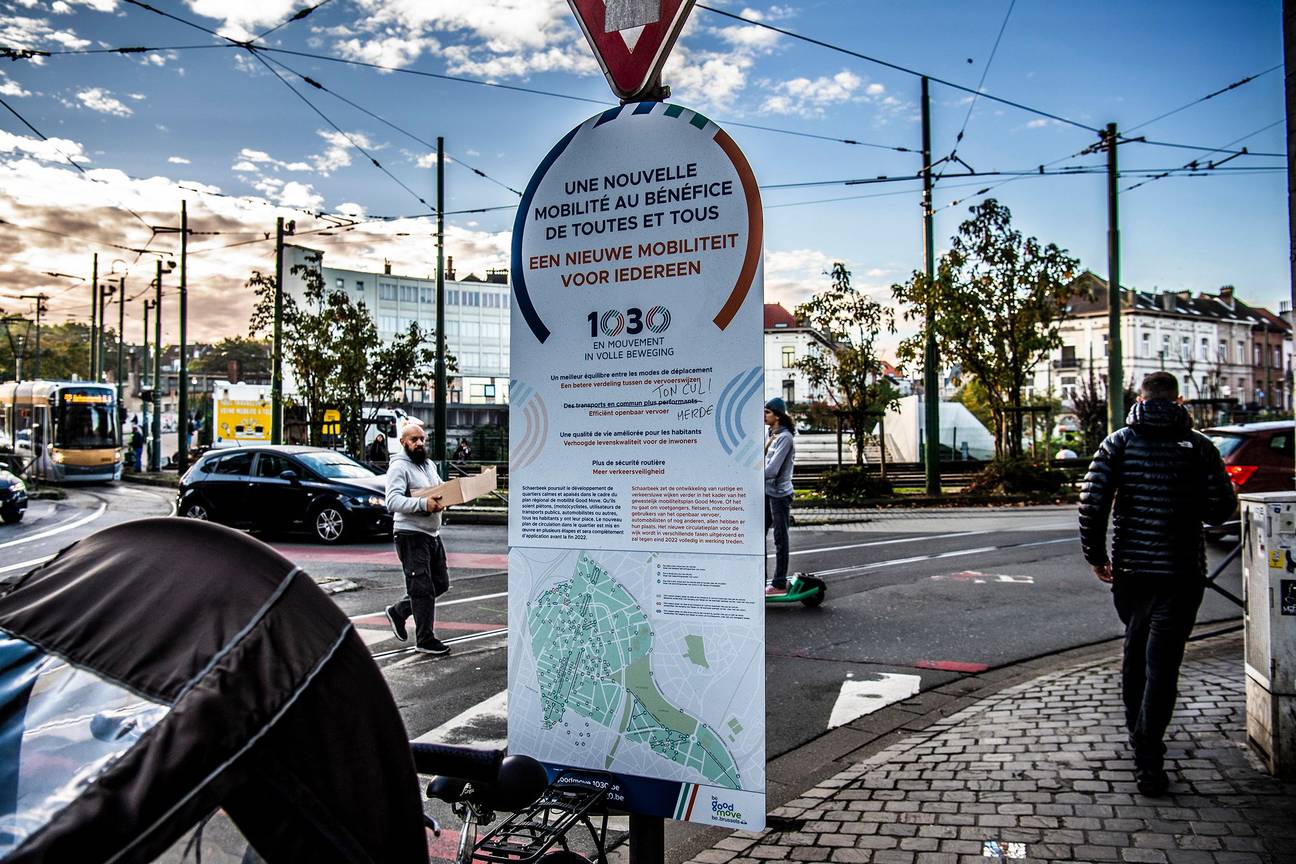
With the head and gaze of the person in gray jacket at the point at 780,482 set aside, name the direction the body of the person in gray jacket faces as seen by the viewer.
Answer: to the viewer's left

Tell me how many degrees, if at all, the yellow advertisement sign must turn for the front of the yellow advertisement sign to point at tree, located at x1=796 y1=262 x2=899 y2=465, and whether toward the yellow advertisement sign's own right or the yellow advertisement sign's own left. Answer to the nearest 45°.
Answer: approximately 45° to the yellow advertisement sign's own left

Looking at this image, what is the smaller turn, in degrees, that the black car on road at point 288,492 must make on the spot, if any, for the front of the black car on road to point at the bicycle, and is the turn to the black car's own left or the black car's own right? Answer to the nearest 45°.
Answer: approximately 45° to the black car's own right

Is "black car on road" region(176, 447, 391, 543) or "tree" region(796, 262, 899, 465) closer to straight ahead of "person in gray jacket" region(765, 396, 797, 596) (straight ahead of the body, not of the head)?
the black car on road

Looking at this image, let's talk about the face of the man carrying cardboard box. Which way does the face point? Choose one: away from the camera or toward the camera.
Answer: toward the camera

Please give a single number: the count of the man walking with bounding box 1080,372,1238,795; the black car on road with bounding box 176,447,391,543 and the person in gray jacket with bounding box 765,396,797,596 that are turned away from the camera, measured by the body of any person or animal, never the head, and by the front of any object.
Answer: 1

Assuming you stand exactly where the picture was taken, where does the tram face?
facing the viewer and to the right of the viewer

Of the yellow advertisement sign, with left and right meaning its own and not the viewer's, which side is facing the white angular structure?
left

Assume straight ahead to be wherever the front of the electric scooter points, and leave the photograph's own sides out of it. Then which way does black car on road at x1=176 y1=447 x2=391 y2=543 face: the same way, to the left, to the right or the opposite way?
the opposite way

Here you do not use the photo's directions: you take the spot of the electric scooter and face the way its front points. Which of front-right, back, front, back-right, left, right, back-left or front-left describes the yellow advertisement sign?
front-right

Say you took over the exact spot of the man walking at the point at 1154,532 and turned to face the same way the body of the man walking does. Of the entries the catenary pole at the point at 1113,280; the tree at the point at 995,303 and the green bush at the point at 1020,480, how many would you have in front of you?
3

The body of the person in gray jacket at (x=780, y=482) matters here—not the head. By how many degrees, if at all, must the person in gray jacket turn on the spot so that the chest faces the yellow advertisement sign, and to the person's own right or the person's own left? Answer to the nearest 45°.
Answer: approximately 45° to the person's own right

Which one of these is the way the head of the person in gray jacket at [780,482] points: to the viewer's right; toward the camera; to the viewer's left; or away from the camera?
to the viewer's left

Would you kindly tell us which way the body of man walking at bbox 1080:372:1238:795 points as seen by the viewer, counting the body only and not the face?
away from the camera

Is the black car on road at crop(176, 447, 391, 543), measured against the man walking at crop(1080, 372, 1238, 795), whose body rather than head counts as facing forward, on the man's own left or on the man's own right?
on the man's own left

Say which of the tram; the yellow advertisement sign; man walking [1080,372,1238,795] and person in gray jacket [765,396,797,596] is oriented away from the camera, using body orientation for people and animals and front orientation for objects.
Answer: the man walking
